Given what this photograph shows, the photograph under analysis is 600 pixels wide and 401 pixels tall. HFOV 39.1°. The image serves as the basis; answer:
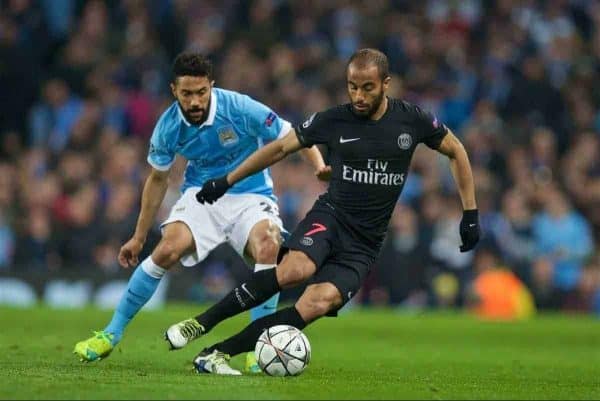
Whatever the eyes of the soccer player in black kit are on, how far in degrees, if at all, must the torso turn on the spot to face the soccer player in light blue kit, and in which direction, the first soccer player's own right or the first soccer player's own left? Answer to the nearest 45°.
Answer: approximately 135° to the first soccer player's own right

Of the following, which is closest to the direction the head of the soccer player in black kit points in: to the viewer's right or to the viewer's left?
to the viewer's left

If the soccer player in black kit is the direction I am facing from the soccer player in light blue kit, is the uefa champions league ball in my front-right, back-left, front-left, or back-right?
front-right

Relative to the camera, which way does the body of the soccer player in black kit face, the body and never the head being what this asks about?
toward the camera
